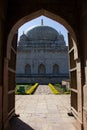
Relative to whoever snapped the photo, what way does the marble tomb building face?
facing the viewer
